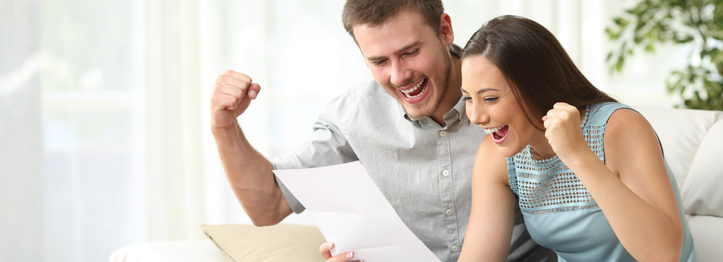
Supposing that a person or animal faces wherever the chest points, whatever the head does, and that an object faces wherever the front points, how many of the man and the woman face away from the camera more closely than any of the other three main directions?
0

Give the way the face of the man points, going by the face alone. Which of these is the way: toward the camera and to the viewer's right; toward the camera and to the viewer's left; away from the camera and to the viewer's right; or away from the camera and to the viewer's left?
toward the camera and to the viewer's left

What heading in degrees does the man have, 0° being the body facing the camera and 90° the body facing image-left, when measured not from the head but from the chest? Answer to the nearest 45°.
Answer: approximately 0°

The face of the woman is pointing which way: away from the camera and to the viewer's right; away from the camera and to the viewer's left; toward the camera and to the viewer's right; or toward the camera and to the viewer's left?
toward the camera and to the viewer's left

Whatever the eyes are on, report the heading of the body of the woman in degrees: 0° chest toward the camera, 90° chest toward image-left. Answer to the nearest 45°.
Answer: approximately 45°
